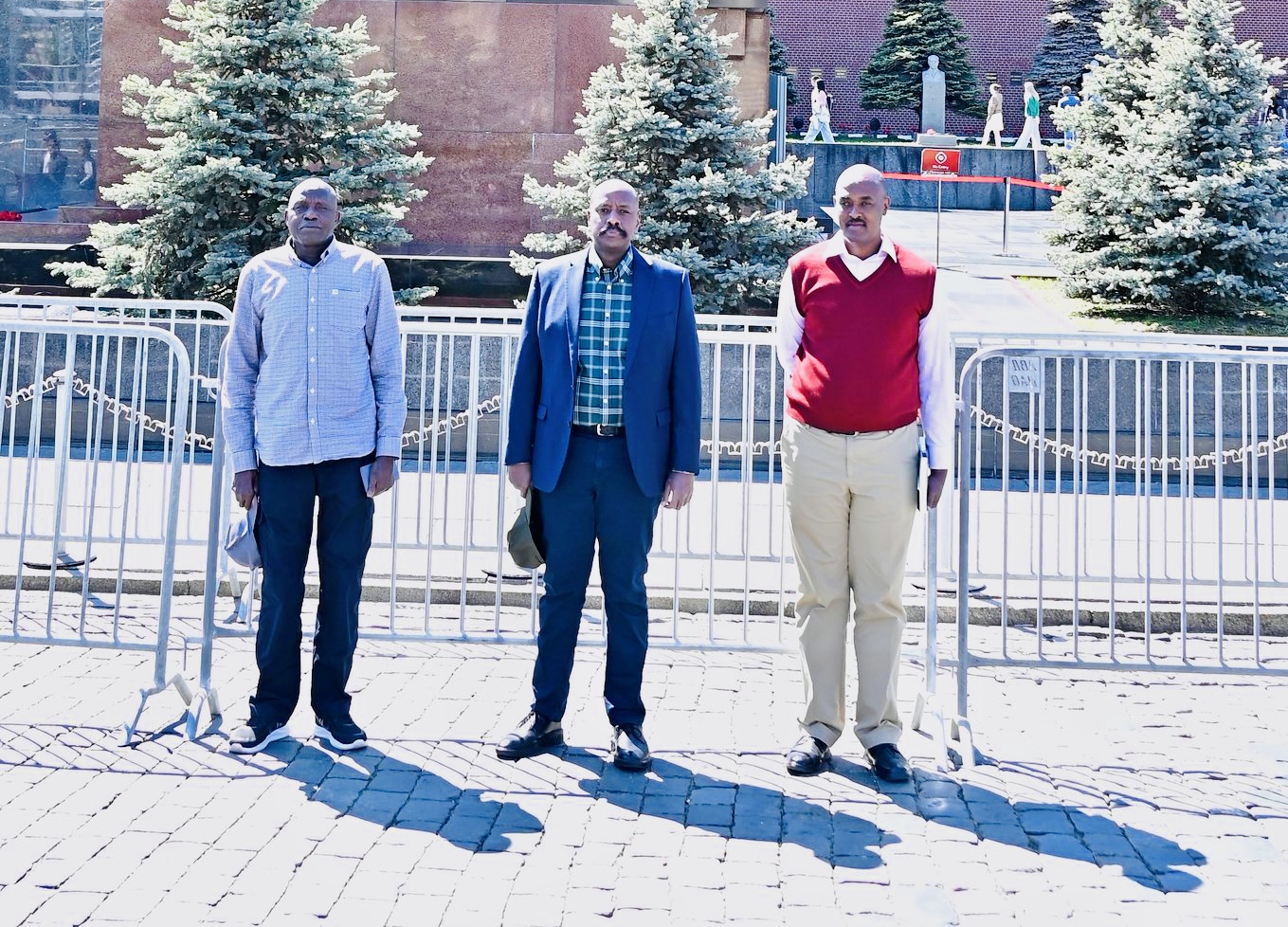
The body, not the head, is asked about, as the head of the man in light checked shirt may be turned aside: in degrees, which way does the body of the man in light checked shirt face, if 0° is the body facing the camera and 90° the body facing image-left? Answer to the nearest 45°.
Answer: approximately 0°

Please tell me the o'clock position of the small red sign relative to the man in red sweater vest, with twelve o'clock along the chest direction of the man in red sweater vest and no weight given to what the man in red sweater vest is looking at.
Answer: The small red sign is roughly at 6 o'clock from the man in red sweater vest.

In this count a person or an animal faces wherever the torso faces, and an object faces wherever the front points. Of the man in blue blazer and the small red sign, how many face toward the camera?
2

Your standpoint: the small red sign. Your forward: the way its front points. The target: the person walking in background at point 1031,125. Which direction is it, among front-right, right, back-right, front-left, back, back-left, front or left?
back

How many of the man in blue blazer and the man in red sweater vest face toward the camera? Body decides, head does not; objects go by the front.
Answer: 2

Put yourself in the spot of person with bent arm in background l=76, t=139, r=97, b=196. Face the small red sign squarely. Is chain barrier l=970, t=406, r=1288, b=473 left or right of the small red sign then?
right
